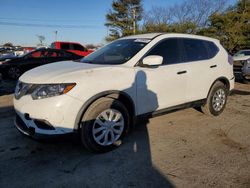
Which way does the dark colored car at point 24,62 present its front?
to the viewer's left

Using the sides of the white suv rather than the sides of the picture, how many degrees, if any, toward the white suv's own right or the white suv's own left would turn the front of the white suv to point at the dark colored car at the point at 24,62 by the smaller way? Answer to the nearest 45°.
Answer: approximately 90° to the white suv's own right

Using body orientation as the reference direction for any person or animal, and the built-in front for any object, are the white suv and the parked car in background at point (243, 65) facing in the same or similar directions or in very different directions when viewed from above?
same or similar directions

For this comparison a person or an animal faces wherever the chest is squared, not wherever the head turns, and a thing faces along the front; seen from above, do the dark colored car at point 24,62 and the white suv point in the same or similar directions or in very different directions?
same or similar directions

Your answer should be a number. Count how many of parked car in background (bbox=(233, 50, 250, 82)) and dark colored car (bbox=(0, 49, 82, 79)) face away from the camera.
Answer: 0

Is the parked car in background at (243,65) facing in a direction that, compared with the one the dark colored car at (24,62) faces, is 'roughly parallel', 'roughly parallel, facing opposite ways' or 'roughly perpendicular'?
roughly parallel

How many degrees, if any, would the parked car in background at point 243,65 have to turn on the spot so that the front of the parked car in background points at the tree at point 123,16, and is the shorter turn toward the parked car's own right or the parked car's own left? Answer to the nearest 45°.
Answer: approximately 90° to the parked car's own right

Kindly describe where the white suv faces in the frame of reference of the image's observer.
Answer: facing the viewer and to the left of the viewer

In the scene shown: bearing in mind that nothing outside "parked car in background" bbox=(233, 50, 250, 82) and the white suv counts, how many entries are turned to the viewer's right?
0

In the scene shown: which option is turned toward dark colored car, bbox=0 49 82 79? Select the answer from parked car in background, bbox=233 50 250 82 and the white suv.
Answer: the parked car in background

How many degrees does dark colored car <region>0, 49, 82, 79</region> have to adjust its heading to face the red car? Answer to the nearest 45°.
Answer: approximately 135° to its right

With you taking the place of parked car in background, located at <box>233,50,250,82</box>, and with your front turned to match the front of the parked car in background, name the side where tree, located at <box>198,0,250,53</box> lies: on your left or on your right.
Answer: on your right

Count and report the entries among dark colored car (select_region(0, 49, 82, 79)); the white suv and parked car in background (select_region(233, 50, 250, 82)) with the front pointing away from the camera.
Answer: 0

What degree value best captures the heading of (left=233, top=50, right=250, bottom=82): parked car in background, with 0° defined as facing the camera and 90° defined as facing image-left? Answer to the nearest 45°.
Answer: approximately 45°
